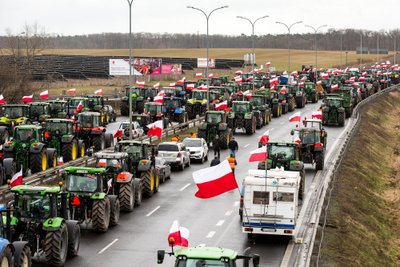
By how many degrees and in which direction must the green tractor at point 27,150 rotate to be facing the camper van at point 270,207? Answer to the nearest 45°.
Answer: approximately 90° to its right

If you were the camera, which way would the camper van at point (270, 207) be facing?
facing away from the viewer

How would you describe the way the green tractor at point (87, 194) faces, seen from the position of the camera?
facing away from the viewer and to the right of the viewer

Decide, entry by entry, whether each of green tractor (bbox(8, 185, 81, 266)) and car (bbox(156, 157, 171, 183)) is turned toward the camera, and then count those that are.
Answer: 0

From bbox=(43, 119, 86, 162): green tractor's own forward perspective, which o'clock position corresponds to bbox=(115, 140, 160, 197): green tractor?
bbox=(115, 140, 160, 197): green tractor is roughly at 4 o'clock from bbox=(43, 119, 86, 162): green tractor.

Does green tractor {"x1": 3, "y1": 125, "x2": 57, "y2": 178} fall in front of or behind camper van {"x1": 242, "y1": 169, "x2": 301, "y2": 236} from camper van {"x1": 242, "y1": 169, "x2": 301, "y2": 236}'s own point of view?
in front

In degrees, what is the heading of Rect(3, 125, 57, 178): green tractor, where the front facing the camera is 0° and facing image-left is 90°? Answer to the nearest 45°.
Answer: approximately 225°
